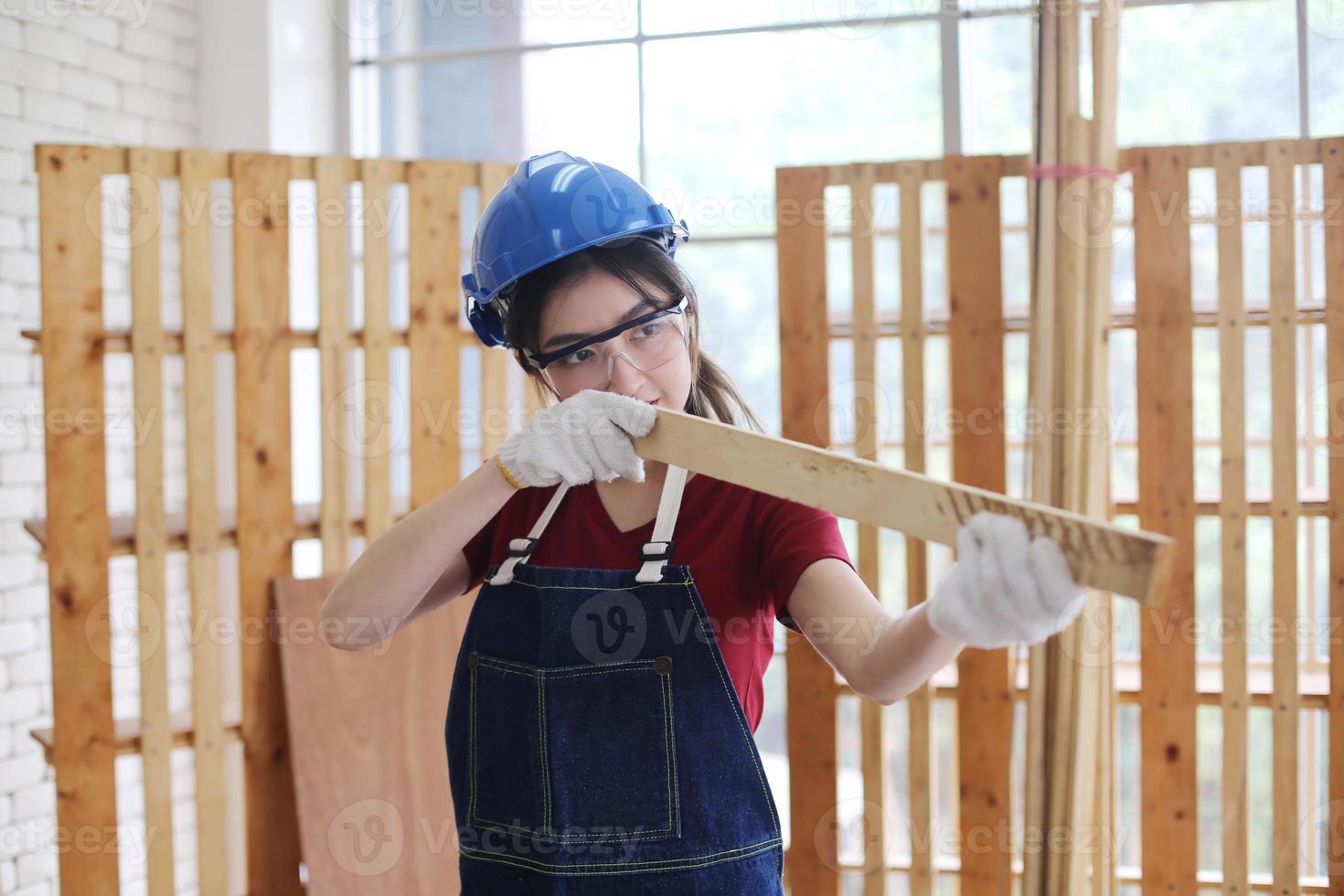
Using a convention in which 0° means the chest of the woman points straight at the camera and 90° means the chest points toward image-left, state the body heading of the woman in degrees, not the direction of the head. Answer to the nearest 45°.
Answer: approximately 0°

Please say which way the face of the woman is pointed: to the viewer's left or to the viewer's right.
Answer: to the viewer's right
